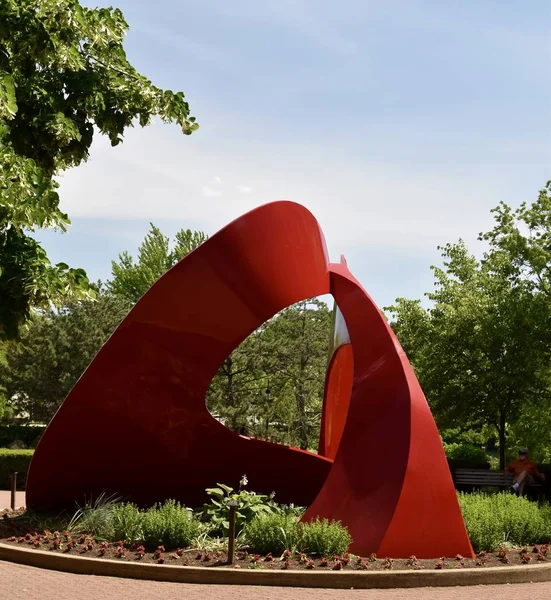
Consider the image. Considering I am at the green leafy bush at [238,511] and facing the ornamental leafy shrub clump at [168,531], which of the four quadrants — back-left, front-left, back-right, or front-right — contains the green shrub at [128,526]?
front-right

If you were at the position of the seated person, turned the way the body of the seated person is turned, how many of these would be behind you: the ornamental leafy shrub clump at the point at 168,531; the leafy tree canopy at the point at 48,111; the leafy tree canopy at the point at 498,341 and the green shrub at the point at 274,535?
1

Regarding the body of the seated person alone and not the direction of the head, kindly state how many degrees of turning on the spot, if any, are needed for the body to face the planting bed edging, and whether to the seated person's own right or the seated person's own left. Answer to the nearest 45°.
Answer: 0° — they already face it

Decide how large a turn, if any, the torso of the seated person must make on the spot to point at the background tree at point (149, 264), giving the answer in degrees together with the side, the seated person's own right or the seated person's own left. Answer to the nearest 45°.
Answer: approximately 135° to the seated person's own right

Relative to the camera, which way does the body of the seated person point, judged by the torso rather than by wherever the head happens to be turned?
toward the camera

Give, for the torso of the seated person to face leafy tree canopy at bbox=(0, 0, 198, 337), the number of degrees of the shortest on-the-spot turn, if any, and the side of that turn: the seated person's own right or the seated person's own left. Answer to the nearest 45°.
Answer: approximately 45° to the seated person's own right

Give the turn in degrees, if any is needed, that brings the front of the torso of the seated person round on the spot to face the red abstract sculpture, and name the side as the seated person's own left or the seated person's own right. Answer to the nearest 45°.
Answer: approximately 45° to the seated person's own right

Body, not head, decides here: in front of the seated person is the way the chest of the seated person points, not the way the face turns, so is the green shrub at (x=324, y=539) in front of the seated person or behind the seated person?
in front

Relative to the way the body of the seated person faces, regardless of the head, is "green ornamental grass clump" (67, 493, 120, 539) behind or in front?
in front

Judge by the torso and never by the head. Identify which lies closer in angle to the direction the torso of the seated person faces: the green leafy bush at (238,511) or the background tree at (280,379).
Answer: the green leafy bush

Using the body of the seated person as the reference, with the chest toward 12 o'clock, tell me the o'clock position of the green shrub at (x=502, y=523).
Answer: The green shrub is roughly at 12 o'clock from the seated person.

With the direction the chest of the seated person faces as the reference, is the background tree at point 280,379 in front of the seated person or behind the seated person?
behind
